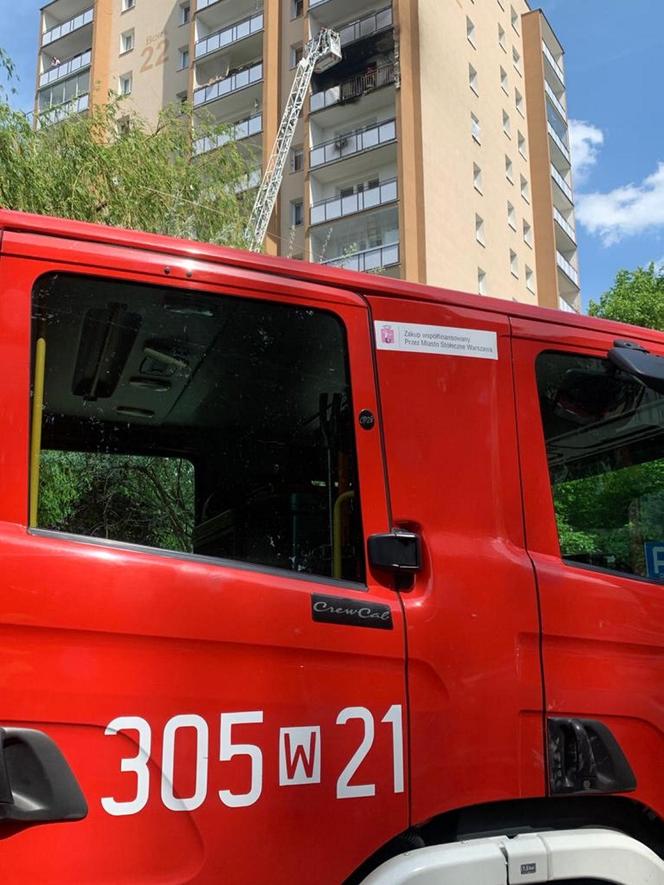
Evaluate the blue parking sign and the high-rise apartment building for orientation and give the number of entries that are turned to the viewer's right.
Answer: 0

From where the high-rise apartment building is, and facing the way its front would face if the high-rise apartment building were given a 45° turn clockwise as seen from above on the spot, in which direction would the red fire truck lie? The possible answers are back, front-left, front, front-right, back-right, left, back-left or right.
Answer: left

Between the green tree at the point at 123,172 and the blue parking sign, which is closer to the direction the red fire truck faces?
the blue parking sign

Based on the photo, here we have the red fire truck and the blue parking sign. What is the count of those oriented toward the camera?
1

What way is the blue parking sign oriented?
toward the camera

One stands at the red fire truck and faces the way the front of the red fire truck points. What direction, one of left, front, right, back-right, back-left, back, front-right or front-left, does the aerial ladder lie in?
left

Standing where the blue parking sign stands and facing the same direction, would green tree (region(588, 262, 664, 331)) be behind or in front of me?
behind

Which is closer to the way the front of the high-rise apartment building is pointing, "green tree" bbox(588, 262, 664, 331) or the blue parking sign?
the blue parking sign

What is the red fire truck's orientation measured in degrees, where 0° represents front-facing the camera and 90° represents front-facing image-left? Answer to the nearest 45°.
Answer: approximately 270°

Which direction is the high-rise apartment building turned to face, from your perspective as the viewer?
facing the viewer and to the left of the viewer

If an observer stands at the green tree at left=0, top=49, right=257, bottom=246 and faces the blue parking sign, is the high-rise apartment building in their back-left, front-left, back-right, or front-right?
back-left
